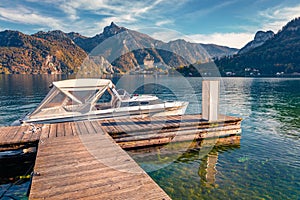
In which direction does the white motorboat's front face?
to the viewer's right

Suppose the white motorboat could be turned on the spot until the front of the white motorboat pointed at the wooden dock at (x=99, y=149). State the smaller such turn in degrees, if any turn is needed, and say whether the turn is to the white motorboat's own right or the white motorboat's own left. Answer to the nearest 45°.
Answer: approximately 90° to the white motorboat's own right

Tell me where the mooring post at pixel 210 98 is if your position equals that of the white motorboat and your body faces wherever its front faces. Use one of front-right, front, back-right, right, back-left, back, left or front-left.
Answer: front-right
